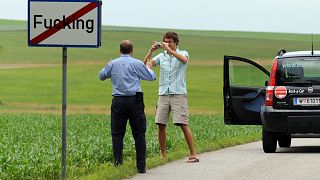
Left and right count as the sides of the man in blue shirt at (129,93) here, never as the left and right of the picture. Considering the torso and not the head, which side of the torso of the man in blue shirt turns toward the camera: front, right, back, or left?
back

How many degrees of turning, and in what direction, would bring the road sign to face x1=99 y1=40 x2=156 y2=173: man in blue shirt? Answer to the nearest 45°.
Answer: approximately 135° to its left

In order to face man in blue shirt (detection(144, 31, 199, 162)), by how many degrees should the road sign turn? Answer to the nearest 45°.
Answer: approximately 135° to its left

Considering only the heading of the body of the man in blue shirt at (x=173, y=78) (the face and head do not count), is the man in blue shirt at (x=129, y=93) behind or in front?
in front

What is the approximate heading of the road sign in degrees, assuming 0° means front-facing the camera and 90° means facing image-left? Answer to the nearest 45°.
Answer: approximately 0°

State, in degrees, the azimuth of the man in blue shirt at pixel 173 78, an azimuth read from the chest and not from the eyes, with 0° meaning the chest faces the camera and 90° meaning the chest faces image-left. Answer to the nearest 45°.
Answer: approximately 45°

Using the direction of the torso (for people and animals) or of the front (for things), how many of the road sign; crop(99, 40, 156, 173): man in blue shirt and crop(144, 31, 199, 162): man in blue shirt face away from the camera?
1

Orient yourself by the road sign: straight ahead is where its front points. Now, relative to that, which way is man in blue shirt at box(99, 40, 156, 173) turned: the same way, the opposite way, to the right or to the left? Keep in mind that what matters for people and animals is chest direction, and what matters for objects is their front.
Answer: the opposite way

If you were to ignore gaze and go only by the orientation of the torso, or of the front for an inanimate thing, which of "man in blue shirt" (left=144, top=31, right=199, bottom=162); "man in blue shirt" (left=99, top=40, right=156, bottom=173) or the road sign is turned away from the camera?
"man in blue shirt" (left=99, top=40, right=156, bottom=173)

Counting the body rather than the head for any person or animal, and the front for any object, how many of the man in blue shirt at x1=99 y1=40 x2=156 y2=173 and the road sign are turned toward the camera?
1

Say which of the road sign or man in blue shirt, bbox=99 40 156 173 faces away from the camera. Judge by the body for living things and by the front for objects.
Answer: the man in blue shirt
